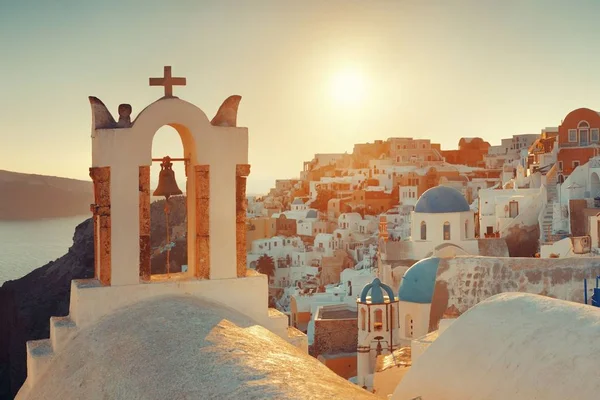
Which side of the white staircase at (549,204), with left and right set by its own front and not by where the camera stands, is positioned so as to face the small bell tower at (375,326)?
front

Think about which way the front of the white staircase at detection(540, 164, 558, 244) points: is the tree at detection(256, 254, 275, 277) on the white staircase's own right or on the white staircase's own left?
on the white staircase's own right

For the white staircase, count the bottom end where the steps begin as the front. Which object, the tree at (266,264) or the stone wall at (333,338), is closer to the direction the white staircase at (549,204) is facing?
the stone wall

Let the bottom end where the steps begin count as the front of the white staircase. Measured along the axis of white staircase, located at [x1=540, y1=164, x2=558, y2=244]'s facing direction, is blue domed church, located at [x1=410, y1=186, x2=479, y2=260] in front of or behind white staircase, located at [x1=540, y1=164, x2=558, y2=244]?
in front

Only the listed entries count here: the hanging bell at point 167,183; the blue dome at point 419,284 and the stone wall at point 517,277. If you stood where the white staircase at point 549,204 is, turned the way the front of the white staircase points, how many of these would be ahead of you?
3

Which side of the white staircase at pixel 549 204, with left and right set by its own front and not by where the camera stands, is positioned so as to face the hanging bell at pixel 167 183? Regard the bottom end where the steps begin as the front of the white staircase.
front

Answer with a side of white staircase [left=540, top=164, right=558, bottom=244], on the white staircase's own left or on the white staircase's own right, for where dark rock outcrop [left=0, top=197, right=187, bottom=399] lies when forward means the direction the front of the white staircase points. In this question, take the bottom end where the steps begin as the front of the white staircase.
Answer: on the white staircase's own right

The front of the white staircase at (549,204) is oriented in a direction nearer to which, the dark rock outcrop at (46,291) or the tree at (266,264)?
the dark rock outcrop

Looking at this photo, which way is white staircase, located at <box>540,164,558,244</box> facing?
toward the camera

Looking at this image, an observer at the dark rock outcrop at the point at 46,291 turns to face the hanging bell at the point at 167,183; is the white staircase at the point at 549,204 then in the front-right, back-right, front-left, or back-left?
front-left

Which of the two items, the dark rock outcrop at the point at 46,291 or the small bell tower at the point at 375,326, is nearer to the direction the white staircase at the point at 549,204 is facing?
the small bell tower

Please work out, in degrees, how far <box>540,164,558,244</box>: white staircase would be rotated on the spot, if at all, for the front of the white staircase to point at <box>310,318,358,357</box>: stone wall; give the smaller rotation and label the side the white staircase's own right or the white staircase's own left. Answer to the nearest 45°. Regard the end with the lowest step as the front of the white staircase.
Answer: approximately 45° to the white staircase's own right

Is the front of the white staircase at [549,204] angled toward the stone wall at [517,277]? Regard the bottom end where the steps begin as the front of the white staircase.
yes
